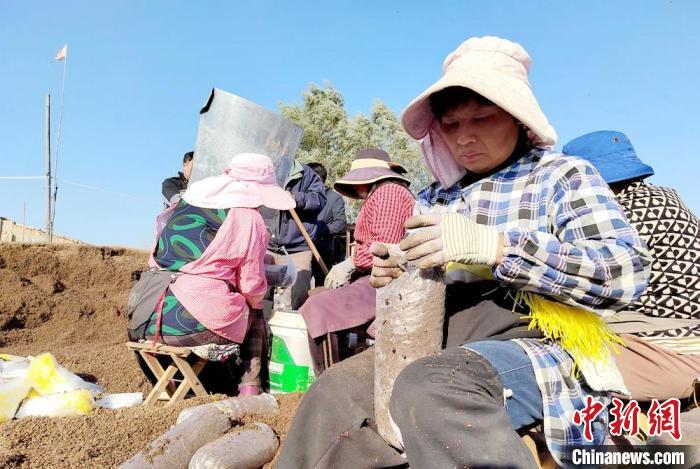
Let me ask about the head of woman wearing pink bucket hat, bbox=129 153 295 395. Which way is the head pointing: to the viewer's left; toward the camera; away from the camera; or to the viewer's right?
away from the camera

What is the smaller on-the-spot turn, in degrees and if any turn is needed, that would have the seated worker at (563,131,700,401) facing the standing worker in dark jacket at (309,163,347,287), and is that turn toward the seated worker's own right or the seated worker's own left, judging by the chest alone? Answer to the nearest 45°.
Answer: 0° — they already face them

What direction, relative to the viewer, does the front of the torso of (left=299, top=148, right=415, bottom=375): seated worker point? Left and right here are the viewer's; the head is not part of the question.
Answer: facing to the left of the viewer

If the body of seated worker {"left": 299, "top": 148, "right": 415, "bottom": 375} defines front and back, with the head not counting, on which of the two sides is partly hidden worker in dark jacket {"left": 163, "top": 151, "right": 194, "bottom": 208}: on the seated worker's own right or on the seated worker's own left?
on the seated worker's own right

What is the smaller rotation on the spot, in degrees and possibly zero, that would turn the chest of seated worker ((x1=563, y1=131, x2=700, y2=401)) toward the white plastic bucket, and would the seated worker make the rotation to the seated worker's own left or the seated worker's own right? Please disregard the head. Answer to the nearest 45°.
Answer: approximately 45° to the seated worker's own left

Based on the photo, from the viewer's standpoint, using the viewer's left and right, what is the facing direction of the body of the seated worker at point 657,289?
facing away from the viewer and to the left of the viewer

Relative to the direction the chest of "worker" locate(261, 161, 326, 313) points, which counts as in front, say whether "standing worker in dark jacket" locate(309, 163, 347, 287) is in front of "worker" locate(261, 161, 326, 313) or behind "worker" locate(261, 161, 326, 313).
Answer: behind

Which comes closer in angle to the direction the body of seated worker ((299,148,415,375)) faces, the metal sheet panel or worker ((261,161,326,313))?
the metal sheet panel
